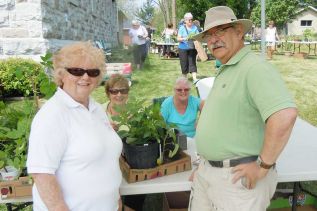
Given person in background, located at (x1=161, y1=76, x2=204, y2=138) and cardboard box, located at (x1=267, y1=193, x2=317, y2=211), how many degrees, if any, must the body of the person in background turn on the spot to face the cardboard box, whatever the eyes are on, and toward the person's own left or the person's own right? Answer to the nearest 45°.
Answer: approximately 45° to the person's own left

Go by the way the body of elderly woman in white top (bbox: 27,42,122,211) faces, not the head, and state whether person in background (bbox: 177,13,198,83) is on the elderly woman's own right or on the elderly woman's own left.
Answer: on the elderly woman's own left

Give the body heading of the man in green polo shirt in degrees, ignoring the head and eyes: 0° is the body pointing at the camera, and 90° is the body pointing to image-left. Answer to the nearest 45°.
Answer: approximately 45°

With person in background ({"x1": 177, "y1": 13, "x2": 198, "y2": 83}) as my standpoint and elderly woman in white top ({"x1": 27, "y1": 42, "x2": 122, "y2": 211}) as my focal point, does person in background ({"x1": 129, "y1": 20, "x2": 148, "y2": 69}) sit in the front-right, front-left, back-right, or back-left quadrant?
back-right

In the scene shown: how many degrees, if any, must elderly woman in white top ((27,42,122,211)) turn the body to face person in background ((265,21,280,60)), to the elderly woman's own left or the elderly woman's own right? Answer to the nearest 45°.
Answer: approximately 90° to the elderly woman's own left

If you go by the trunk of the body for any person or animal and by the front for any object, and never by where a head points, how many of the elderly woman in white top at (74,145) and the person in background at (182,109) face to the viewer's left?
0

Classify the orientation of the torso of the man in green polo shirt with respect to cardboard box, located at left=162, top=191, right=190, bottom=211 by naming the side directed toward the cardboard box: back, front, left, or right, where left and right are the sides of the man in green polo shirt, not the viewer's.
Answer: right

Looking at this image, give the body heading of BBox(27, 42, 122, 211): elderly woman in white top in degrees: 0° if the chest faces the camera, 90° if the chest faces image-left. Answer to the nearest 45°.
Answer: approximately 315°
